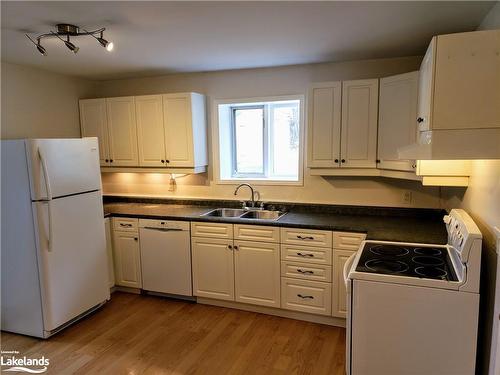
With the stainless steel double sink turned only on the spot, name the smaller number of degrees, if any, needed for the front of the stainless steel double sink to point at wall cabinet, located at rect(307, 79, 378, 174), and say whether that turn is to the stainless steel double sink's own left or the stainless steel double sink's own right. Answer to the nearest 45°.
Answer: approximately 45° to the stainless steel double sink's own left

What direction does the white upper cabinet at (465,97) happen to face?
to the viewer's left

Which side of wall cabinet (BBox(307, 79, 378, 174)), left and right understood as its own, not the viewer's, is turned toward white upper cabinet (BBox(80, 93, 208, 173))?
right

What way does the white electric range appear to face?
to the viewer's left

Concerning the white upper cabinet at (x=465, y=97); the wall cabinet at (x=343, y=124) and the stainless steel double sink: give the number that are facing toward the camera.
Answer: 2

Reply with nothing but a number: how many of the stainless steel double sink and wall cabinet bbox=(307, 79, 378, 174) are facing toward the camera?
2

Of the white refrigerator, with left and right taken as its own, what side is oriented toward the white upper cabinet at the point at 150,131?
left

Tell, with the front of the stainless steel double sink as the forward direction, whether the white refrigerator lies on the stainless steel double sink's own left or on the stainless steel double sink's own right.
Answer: on the stainless steel double sink's own right

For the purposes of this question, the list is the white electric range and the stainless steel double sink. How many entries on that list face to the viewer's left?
1

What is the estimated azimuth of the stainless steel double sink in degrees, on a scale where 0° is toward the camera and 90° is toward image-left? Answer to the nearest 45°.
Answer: approximately 0°
